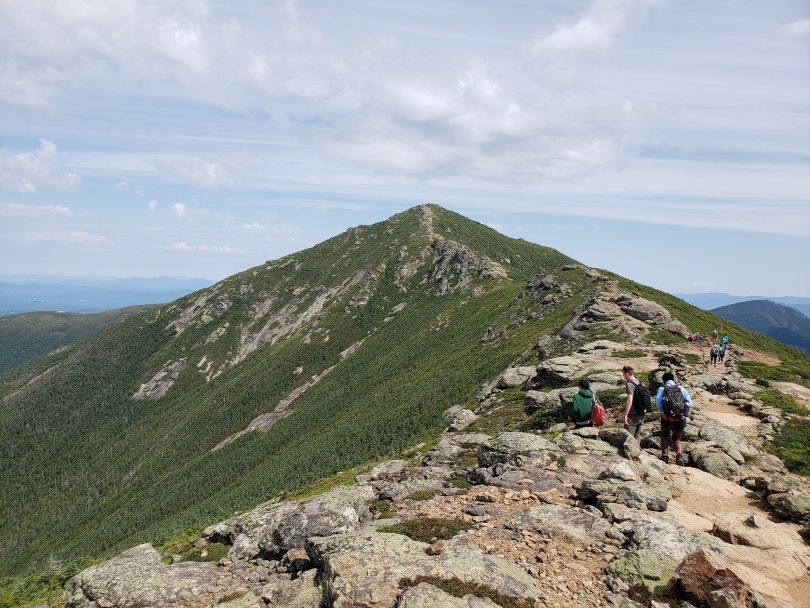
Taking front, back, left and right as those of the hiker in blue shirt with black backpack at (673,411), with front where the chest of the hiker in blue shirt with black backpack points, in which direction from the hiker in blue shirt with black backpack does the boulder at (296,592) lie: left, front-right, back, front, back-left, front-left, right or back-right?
back-left

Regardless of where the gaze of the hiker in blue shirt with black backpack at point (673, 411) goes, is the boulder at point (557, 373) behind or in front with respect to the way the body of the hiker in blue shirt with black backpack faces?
in front

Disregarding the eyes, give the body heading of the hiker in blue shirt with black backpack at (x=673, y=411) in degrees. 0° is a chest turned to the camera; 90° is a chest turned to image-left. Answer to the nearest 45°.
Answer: approximately 180°

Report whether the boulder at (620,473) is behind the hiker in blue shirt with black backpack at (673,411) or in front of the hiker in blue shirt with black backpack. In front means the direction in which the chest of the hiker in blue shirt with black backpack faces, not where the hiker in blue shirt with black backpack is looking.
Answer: behind

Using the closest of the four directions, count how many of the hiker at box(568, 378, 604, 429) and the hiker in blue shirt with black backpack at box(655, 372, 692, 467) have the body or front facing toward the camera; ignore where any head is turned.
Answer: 0

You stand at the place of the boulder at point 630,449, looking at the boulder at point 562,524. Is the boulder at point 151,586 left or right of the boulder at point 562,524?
right

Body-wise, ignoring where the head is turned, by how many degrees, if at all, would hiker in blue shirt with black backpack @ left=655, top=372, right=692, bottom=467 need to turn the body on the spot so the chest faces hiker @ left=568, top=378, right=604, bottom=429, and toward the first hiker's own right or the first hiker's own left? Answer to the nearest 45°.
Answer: approximately 45° to the first hiker's own left

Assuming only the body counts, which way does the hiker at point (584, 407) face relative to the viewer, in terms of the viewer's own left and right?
facing away from the viewer and to the left of the viewer

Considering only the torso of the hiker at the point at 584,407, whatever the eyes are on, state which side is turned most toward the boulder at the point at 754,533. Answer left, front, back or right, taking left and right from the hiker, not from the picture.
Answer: back

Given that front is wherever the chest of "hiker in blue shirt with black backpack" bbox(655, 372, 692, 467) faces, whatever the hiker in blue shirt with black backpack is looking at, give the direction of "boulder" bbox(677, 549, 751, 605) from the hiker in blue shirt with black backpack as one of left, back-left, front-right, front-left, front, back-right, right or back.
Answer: back

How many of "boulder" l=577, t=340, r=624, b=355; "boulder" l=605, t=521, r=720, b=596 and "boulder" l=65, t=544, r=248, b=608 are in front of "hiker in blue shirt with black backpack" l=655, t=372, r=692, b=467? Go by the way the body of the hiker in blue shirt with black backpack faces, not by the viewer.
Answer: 1

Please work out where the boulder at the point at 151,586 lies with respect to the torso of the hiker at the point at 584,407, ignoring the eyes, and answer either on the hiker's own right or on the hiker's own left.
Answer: on the hiker's own left

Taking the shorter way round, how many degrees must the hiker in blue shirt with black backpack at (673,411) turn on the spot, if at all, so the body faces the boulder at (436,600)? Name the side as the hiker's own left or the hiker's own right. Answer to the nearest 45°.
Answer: approximately 180°

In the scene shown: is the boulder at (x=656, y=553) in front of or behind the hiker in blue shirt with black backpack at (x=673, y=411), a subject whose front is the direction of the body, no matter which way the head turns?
behind

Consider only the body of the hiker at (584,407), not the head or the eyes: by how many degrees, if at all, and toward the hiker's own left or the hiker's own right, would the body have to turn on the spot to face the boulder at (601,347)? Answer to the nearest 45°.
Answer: approximately 45° to the hiker's own right
